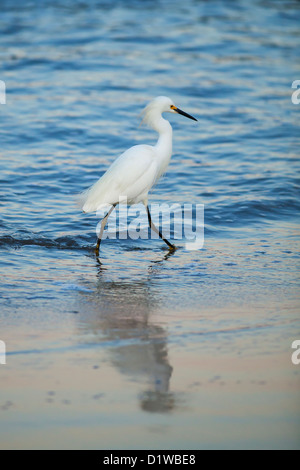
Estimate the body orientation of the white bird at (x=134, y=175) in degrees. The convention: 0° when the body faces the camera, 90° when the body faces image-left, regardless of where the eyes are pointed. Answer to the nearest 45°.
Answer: approximately 270°
